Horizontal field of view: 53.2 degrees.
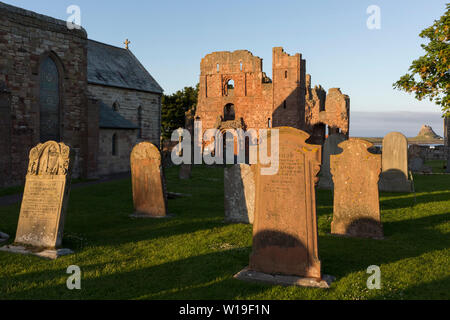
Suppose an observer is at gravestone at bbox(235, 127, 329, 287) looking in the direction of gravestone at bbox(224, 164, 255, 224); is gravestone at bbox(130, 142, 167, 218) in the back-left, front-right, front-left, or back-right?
front-left

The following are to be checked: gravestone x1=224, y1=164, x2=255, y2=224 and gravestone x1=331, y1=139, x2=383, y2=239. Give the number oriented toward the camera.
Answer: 2

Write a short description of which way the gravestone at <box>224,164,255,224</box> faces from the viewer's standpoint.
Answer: facing the viewer

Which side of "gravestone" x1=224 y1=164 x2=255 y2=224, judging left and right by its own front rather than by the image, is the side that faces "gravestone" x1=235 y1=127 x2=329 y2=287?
front

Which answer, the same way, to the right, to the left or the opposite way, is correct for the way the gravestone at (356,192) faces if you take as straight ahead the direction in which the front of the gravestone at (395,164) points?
the same way

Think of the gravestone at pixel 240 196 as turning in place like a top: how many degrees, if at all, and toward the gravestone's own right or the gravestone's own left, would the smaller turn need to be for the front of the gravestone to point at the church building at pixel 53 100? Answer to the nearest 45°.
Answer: approximately 135° to the gravestone's own right

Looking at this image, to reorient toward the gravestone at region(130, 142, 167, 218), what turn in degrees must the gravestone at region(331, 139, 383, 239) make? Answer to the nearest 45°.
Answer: approximately 90° to its right

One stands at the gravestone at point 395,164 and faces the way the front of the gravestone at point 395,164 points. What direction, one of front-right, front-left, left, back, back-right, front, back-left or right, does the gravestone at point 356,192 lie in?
front

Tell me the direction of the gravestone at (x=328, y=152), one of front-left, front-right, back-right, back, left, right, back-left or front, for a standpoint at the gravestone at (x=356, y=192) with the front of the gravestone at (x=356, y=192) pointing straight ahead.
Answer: back

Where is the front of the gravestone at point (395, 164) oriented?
toward the camera

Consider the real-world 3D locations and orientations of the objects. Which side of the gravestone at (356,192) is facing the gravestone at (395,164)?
back

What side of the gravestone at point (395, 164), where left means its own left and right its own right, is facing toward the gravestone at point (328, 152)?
right

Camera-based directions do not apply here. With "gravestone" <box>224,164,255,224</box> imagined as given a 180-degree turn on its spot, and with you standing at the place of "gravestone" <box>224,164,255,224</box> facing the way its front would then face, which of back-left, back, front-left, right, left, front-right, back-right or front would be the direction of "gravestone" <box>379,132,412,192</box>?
front-right

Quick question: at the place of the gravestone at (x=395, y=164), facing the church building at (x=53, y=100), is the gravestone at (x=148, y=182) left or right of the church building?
left
